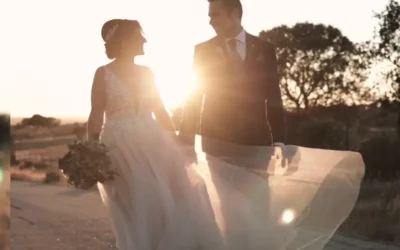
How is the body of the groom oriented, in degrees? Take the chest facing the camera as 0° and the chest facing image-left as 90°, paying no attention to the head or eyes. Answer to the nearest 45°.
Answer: approximately 0°

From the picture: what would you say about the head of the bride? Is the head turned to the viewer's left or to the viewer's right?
to the viewer's right

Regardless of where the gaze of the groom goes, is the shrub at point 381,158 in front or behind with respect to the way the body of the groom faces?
behind

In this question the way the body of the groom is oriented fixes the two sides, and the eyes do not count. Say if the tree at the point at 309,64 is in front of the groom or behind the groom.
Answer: behind
